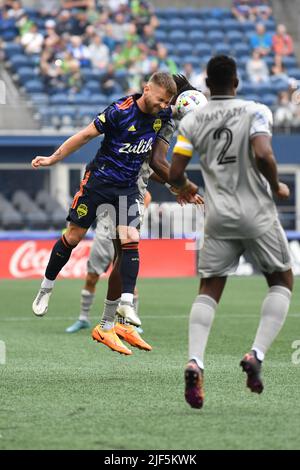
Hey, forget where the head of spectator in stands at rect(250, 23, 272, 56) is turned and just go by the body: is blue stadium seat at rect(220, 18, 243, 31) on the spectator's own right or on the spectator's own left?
on the spectator's own right

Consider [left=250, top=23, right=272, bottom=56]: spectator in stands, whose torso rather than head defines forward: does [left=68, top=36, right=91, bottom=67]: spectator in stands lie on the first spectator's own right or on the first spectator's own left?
on the first spectator's own right

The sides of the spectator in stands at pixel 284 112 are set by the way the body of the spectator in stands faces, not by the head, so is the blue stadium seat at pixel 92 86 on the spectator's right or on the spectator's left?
on the spectator's right

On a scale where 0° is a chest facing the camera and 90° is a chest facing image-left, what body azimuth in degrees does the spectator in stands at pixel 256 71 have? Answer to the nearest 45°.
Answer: approximately 0°

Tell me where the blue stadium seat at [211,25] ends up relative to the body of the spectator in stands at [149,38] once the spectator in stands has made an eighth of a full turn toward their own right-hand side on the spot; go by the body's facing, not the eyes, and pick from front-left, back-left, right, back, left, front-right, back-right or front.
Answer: back

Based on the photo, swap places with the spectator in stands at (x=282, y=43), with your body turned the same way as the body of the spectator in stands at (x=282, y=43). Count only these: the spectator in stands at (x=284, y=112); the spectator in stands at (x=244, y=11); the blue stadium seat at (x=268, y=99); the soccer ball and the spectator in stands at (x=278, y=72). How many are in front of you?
4

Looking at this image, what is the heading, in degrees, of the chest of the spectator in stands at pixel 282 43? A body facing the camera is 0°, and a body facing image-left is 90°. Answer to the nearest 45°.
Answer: approximately 0°

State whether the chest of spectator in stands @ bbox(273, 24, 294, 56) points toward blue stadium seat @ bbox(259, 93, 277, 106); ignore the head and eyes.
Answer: yes

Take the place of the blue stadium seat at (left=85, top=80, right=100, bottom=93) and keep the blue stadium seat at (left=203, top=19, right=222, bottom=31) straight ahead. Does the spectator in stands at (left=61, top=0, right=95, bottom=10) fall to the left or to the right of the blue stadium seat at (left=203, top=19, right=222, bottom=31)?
left

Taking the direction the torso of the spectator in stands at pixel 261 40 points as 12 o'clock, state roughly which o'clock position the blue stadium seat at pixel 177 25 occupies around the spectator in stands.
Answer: The blue stadium seat is roughly at 3 o'clock from the spectator in stands.

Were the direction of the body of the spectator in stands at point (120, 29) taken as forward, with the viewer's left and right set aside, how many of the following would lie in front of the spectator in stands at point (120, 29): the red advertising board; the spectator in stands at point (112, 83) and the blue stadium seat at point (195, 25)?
2
